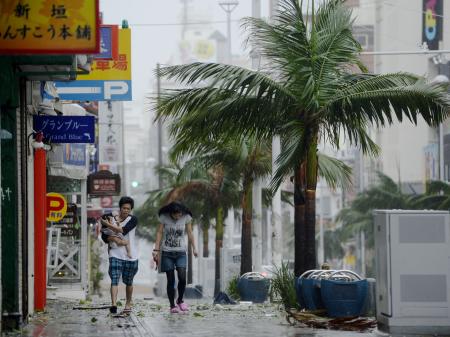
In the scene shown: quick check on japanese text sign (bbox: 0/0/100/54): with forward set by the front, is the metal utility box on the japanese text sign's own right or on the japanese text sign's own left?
on the japanese text sign's own left

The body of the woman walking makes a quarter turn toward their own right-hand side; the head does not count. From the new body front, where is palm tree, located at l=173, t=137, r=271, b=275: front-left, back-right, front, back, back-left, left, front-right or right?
right

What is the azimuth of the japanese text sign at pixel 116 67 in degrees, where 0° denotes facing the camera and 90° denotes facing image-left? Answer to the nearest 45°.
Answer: approximately 0°

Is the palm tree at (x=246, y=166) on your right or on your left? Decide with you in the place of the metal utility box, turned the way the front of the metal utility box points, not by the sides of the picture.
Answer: on your right
